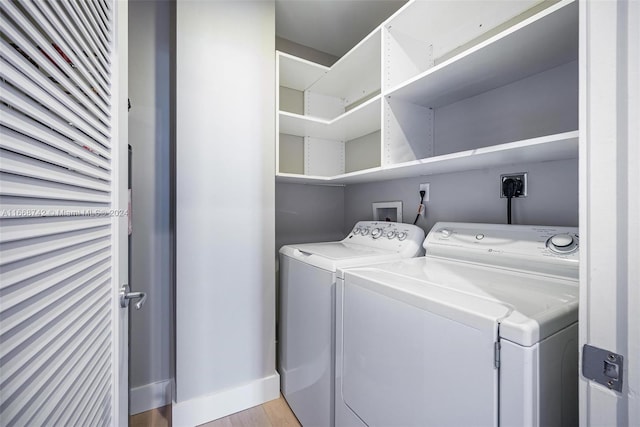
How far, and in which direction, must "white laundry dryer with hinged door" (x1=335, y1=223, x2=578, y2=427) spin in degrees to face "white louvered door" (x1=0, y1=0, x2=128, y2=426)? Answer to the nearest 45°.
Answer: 0° — it already faces it

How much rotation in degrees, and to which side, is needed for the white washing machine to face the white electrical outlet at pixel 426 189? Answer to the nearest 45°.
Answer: approximately 180°

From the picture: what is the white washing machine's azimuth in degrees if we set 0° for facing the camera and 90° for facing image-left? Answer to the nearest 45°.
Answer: approximately 45°

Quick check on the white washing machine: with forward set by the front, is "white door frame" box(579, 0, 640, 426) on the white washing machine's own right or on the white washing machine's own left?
on the white washing machine's own left
